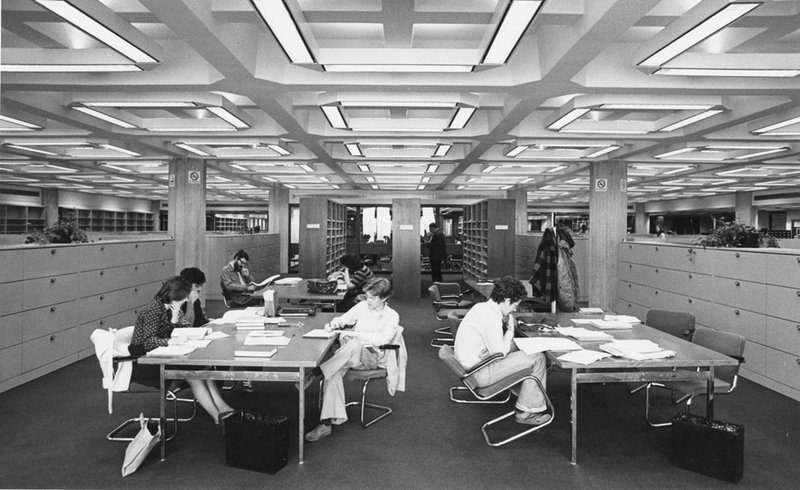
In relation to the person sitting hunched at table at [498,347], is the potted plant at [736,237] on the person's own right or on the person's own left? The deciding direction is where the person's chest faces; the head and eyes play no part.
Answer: on the person's own left

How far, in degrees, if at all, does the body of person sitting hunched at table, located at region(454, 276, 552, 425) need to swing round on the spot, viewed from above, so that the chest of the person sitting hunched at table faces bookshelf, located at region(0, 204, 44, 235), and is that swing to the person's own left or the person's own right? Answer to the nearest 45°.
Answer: approximately 135° to the person's own left

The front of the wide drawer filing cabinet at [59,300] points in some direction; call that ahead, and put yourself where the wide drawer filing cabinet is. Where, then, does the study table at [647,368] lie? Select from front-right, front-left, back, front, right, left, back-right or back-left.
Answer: front

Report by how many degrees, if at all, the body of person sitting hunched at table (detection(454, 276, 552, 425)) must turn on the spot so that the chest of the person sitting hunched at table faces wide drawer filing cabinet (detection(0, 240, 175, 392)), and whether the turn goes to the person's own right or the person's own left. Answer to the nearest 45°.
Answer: approximately 180°

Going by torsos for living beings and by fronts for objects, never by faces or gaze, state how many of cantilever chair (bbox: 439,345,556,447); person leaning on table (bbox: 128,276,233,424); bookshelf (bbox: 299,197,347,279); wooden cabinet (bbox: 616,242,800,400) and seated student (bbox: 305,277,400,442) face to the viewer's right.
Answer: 3

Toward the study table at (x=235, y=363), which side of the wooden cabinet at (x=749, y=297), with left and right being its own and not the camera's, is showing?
front

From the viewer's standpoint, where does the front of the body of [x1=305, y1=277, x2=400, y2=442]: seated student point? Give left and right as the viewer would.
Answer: facing the viewer and to the left of the viewer

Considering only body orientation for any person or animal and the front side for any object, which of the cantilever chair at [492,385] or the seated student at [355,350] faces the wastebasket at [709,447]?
the cantilever chair

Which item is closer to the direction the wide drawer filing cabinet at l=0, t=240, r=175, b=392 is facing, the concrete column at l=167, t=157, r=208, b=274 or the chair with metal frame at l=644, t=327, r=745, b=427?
the chair with metal frame

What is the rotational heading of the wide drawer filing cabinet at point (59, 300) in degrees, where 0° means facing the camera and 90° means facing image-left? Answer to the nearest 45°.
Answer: approximately 315°

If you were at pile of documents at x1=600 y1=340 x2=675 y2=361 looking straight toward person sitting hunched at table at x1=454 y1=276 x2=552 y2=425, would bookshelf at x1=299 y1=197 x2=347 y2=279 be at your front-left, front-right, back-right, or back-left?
front-right

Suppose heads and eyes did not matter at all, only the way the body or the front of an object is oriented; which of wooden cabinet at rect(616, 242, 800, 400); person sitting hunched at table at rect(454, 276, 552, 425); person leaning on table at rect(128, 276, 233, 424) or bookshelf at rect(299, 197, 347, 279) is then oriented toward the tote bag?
the wooden cabinet

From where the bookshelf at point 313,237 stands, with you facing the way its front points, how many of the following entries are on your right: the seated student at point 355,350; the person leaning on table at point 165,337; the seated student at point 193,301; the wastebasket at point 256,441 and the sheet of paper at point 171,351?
5

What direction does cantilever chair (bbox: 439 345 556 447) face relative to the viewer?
to the viewer's right

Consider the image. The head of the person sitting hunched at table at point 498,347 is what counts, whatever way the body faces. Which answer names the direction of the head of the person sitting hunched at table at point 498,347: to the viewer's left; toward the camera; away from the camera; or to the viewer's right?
to the viewer's right

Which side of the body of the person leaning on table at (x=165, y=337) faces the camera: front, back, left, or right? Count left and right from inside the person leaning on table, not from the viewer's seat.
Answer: right

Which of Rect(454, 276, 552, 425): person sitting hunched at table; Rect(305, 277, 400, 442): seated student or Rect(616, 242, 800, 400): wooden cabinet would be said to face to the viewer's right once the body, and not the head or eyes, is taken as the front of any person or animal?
the person sitting hunched at table

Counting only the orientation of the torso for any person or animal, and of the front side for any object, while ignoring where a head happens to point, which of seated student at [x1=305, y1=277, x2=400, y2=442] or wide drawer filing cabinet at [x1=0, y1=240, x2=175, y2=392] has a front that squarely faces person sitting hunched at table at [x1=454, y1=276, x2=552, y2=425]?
the wide drawer filing cabinet
